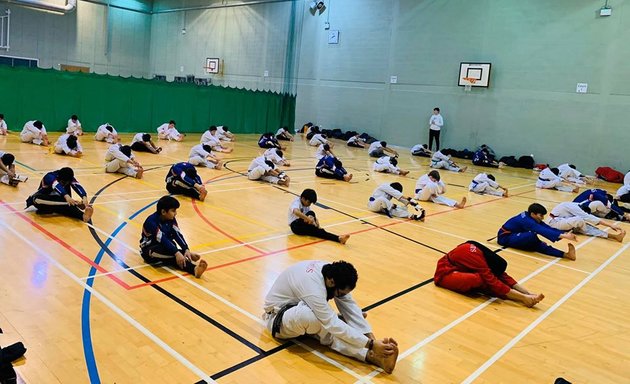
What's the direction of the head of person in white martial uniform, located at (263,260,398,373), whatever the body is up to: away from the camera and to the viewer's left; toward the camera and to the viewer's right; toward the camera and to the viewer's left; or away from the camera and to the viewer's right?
toward the camera and to the viewer's right

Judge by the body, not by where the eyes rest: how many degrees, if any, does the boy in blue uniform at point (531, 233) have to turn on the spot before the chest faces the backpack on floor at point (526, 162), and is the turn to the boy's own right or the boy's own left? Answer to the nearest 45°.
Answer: approximately 90° to the boy's own left

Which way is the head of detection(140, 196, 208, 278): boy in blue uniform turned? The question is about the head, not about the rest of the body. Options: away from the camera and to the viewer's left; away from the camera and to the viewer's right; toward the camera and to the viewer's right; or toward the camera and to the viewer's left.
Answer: toward the camera and to the viewer's right

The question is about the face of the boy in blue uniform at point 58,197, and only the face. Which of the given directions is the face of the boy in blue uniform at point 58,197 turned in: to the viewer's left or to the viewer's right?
to the viewer's right
